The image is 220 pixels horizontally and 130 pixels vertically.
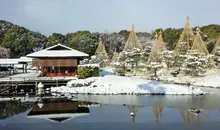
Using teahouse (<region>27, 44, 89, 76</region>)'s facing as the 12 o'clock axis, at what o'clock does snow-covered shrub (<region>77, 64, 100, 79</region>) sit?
The snow-covered shrub is roughly at 10 o'clock from the teahouse.

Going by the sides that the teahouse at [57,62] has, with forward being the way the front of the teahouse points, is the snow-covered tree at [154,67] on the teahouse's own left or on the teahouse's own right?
on the teahouse's own left

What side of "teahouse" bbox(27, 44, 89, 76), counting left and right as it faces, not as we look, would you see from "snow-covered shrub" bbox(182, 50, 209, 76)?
left

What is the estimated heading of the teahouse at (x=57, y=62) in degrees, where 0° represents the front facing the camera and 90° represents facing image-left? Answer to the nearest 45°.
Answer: approximately 0°

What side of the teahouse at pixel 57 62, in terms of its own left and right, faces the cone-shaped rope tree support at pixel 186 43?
left
